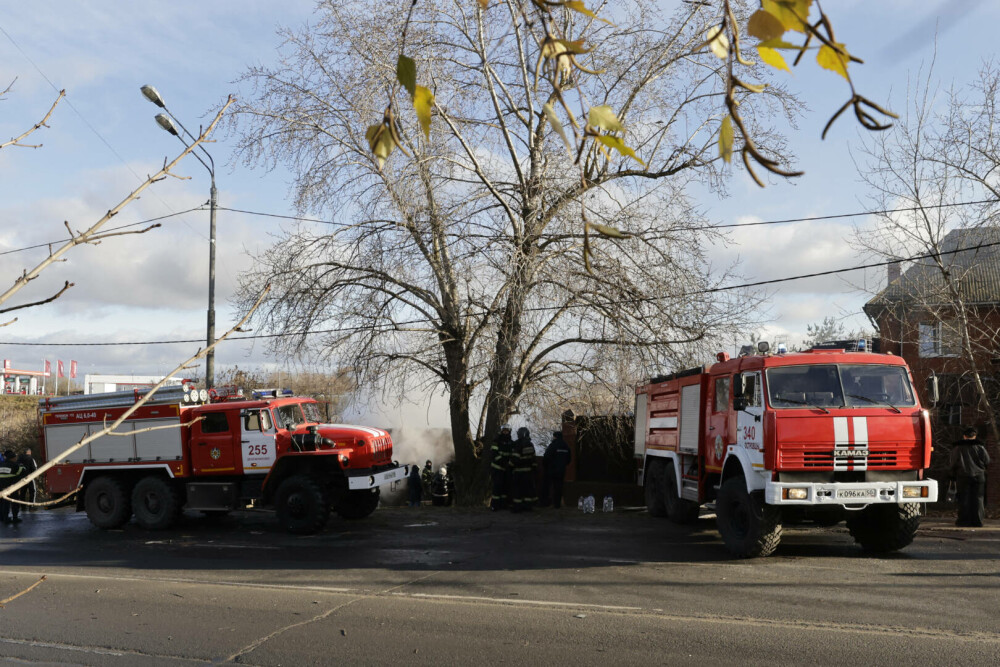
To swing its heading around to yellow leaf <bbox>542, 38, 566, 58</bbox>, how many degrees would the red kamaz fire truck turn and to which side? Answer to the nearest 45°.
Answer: approximately 45° to its right

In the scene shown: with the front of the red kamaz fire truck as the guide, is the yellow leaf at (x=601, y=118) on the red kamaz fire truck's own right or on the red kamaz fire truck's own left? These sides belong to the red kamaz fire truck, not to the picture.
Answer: on the red kamaz fire truck's own right
